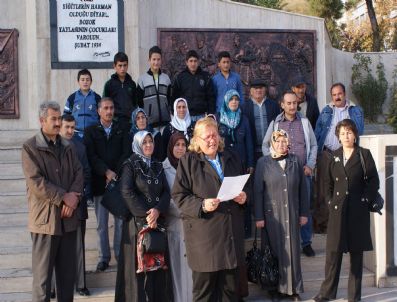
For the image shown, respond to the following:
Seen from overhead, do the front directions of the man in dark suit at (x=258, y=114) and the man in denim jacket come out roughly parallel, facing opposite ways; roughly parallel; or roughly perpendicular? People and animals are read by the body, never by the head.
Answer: roughly parallel

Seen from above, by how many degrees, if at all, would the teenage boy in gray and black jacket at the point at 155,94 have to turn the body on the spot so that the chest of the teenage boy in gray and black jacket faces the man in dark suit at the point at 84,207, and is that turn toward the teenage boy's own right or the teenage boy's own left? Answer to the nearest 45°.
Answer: approximately 45° to the teenage boy's own right

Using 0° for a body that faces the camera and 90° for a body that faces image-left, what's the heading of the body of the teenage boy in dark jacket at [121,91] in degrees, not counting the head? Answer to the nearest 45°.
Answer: approximately 0°

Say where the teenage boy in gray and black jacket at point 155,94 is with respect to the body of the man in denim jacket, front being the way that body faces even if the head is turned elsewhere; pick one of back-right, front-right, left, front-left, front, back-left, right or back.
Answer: right

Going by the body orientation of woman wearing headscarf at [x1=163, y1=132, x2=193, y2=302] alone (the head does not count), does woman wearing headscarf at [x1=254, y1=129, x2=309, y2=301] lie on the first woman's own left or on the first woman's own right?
on the first woman's own left

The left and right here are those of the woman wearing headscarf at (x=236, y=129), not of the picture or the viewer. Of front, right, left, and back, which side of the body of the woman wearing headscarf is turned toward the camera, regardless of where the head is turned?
front

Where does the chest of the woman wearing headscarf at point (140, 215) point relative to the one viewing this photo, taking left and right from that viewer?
facing the viewer and to the right of the viewer

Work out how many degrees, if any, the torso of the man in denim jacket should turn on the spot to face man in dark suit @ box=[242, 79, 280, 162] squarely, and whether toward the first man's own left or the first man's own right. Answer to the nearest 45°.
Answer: approximately 90° to the first man's own right

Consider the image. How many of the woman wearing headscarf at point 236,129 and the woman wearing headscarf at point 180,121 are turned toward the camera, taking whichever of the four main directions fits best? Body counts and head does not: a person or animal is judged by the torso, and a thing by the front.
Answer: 2

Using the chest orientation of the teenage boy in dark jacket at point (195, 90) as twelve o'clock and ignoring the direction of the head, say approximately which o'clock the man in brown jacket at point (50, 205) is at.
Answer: The man in brown jacket is roughly at 1 o'clock from the teenage boy in dark jacket.

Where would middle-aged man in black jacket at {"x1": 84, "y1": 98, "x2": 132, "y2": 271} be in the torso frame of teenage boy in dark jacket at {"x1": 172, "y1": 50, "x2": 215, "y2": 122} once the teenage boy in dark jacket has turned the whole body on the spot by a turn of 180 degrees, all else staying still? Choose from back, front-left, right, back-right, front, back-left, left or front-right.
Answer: back-left

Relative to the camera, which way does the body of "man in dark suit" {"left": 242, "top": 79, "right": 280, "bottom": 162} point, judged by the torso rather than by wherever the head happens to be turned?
toward the camera

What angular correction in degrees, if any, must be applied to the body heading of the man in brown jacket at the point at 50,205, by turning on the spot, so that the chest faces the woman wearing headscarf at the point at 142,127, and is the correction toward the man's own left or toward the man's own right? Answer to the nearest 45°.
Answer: approximately 90° to the man's own left

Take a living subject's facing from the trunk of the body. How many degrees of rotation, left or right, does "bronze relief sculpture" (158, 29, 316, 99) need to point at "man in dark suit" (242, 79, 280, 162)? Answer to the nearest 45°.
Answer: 0° — it already faces them

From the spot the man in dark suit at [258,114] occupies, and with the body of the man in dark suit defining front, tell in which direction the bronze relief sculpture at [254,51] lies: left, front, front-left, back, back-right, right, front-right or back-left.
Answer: back

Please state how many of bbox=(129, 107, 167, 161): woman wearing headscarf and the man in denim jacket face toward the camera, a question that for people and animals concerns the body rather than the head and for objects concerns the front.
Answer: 2

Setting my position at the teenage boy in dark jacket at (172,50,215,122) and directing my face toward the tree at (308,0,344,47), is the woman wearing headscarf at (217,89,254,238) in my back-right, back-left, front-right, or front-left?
back-right

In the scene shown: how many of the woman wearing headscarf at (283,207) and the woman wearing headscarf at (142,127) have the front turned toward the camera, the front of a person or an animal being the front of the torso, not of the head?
2
